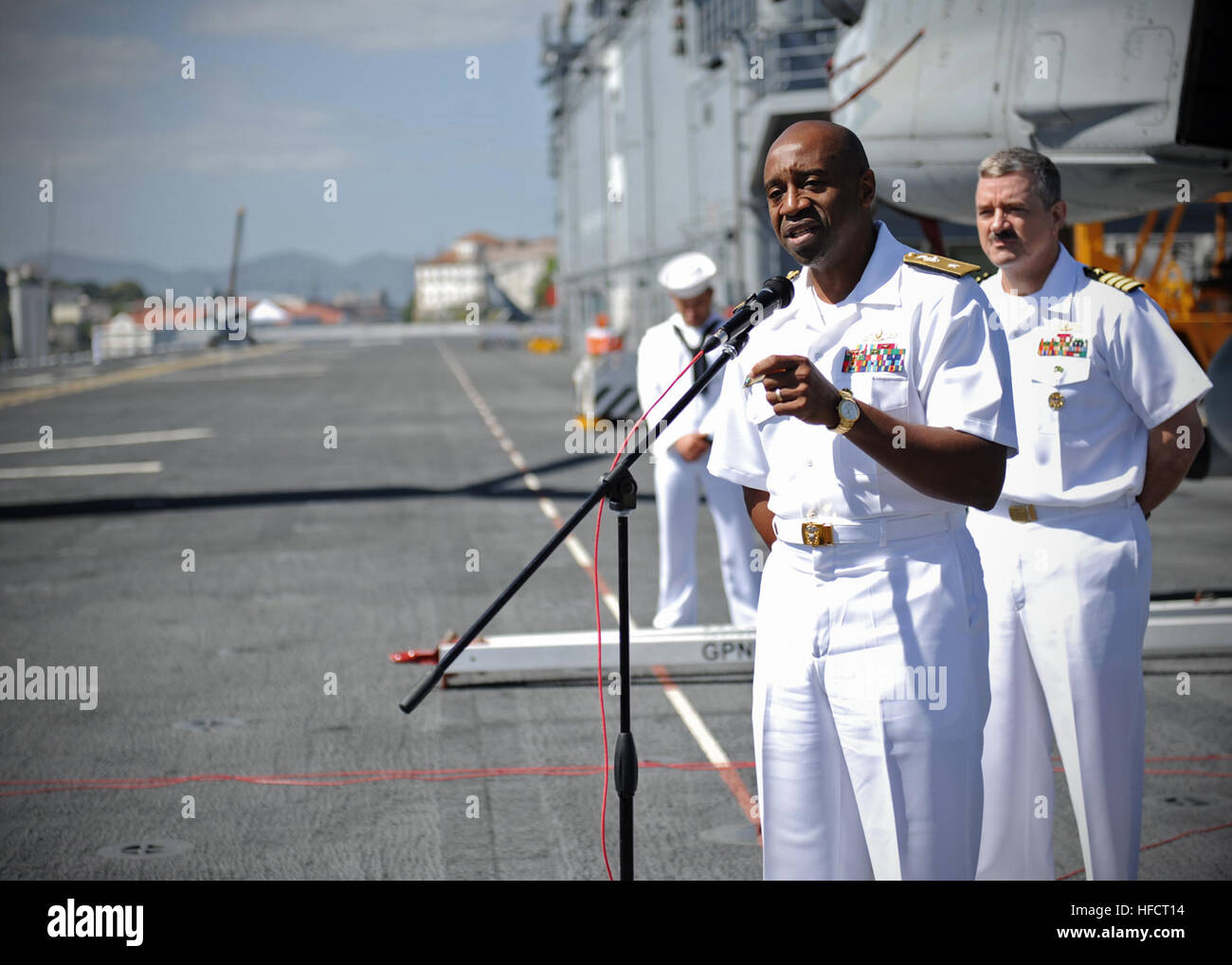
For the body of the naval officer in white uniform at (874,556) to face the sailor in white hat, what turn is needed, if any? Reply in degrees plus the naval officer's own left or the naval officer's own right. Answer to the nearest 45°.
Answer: approximately 135° to the naval officer's own right

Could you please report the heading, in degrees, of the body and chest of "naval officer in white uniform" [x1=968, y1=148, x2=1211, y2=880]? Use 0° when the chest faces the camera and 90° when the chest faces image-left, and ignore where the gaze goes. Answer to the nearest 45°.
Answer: approximately 45°

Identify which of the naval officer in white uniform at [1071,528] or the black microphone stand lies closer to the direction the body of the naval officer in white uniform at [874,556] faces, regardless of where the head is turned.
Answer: the black microphone stand

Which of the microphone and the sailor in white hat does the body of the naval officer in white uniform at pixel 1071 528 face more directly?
the microphone

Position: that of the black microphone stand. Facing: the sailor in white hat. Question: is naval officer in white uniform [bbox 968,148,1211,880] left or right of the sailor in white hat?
right

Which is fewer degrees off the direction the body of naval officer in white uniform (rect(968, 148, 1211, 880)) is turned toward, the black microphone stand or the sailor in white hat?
the black microphone stand

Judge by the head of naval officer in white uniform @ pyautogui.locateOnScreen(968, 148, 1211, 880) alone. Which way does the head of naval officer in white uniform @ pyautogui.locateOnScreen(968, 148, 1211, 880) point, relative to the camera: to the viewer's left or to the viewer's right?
to the viewer's left

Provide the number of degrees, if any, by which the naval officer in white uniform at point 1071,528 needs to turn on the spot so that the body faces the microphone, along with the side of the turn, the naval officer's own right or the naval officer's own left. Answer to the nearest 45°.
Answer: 0° — they already face it
